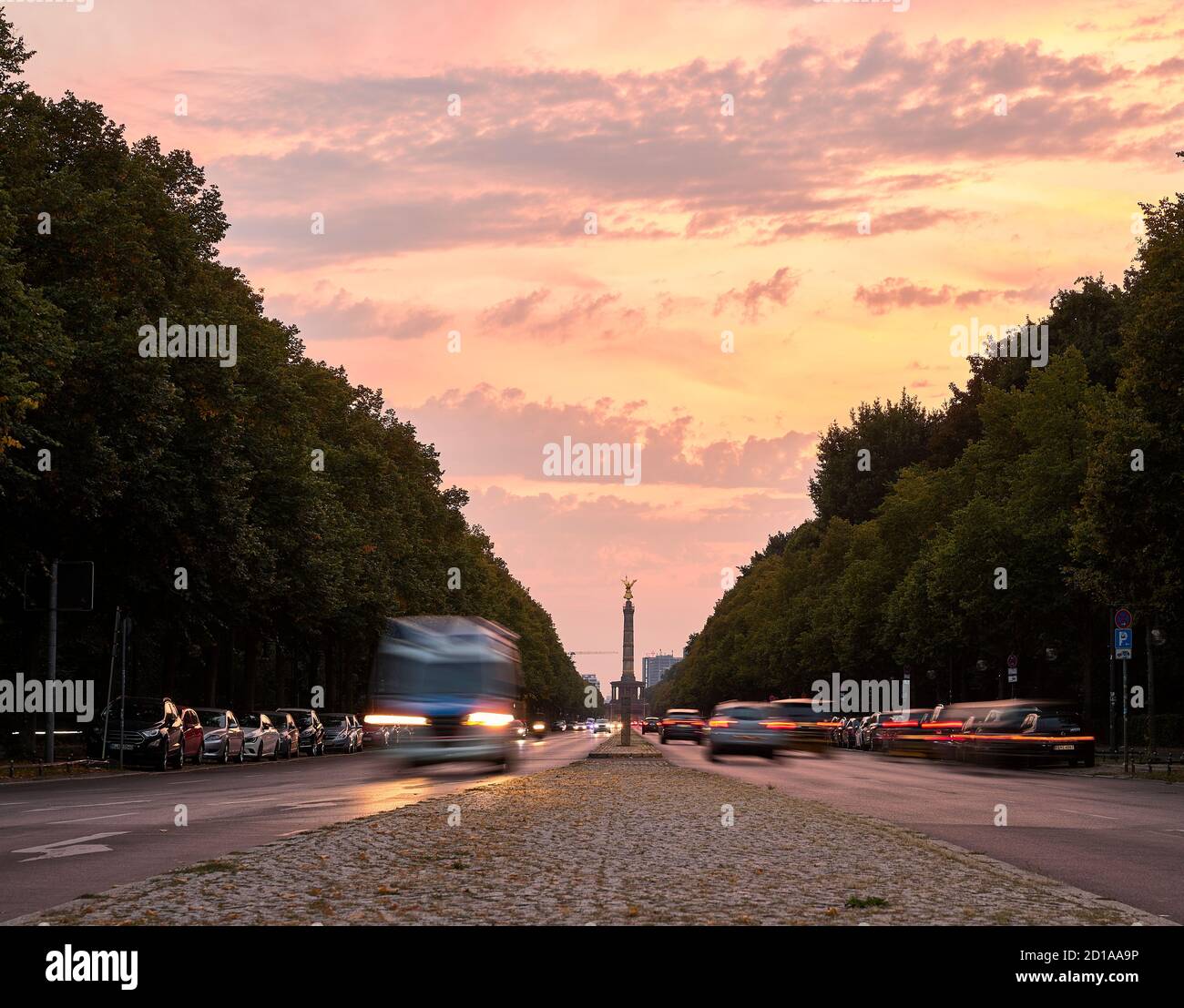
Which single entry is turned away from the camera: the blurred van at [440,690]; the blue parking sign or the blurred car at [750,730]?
the blurred car at [750,730]

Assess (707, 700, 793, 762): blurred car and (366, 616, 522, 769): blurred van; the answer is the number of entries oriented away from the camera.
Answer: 1

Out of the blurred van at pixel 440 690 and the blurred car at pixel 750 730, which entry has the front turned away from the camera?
the blurred car at pixel 750 730

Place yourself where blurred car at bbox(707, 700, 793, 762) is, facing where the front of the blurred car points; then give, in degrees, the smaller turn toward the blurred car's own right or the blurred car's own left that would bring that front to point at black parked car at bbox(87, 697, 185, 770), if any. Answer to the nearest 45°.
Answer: approximately 135° to the blurred car's own left

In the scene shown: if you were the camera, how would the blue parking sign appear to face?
facing the viewer

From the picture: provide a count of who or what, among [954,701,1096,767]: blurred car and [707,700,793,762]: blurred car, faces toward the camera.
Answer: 0

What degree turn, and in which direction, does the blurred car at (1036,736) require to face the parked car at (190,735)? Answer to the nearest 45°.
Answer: approximately 45° to its left

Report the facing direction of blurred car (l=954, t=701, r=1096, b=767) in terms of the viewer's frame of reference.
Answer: facing away from the viewer and to the left of the viewer

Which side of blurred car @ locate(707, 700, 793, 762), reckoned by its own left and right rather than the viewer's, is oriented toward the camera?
back

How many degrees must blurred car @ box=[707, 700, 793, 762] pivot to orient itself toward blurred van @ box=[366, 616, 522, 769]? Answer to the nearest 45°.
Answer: approximately 135° to its left

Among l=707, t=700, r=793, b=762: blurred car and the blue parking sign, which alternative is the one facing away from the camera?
the blurred car

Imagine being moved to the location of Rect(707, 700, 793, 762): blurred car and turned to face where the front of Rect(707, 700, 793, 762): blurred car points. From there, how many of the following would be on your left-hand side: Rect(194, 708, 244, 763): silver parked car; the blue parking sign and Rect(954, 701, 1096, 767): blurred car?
1

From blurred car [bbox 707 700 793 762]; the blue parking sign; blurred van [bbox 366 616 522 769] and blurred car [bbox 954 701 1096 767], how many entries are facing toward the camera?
2

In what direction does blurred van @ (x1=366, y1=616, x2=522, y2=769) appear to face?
toward the camera

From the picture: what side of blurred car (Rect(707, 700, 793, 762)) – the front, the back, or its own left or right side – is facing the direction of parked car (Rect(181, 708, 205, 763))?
left

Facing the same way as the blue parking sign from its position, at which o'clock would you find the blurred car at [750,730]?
The blurred car is roughly at 4 o'clock from the blue parking sign.
